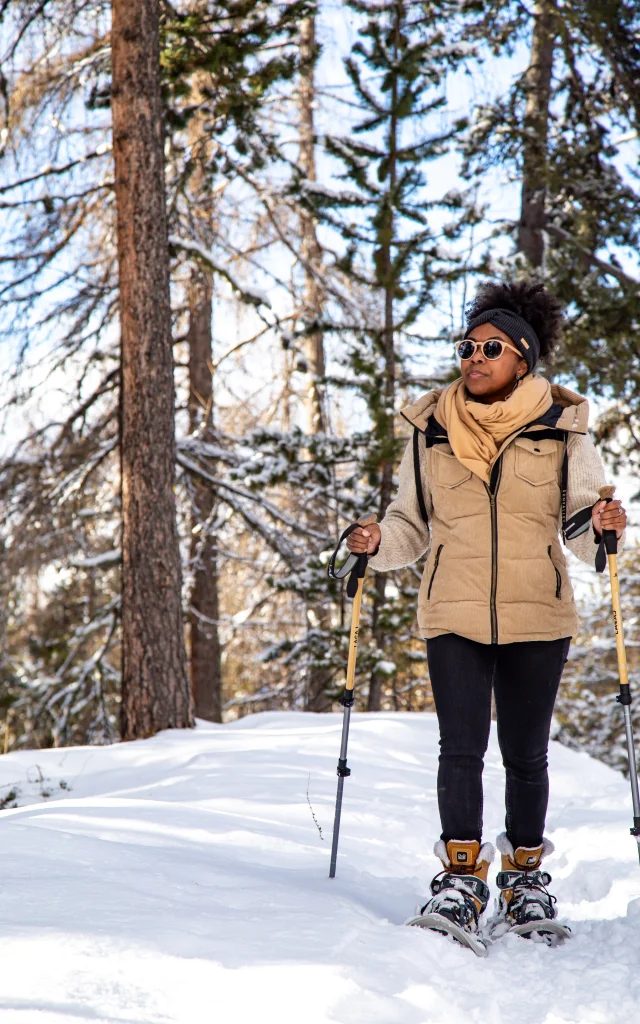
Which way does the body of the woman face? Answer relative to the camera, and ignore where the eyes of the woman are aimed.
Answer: toward the camera

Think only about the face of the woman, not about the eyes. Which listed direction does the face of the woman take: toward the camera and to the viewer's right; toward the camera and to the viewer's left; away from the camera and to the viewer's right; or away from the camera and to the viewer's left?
toward the camera and to the viewer's left
